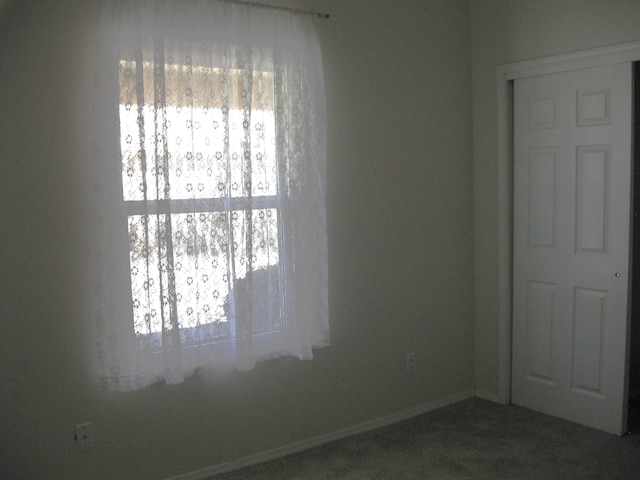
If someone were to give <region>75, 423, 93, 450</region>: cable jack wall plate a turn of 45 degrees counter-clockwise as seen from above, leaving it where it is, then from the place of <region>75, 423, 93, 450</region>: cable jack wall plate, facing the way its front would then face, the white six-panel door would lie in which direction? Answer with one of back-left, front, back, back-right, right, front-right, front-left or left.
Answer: front-left

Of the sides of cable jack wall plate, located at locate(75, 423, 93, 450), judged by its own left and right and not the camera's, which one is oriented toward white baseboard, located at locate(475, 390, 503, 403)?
left

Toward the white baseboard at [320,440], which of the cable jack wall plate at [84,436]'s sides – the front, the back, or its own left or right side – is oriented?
left

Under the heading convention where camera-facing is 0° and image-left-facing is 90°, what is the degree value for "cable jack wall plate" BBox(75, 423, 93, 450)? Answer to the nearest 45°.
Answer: approximately 0°
